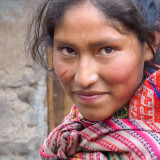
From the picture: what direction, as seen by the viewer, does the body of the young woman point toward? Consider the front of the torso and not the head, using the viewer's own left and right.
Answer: facing the viewer and to the left of the viewer

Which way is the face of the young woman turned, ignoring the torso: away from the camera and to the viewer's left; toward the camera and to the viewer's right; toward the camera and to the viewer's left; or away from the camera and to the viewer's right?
toward the camera and to the viewer's left
